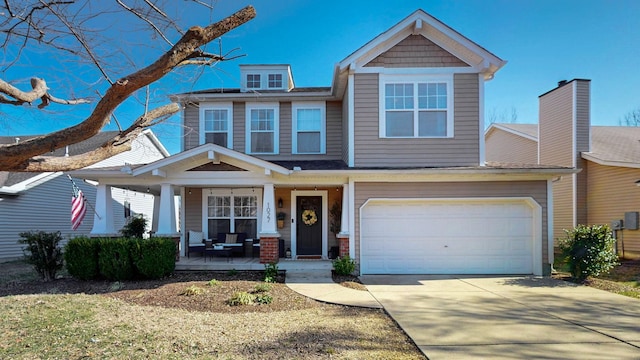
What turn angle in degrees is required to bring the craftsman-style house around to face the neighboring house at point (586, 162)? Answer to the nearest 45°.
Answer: approximately 135° to its left

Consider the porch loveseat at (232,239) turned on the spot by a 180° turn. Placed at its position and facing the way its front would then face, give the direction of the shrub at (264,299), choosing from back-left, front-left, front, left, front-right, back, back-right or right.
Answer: back

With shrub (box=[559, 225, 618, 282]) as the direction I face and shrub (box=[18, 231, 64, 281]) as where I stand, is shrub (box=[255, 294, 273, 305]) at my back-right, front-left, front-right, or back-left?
front-right

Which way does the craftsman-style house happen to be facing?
toward the camera

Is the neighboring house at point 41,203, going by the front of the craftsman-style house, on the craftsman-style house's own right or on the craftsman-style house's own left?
on the craftsman-style house's own right

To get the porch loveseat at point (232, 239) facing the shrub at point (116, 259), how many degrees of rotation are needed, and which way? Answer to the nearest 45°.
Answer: approximately 45° to its right

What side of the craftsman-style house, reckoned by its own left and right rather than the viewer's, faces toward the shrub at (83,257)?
right

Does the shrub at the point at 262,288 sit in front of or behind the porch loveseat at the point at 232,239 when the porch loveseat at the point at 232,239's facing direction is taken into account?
in front

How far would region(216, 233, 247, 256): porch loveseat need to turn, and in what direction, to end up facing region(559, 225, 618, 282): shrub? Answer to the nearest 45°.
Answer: approximately 45° to its left

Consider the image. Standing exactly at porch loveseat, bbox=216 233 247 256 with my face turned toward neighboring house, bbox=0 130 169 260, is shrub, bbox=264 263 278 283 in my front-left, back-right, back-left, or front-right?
back-left
